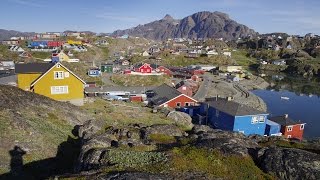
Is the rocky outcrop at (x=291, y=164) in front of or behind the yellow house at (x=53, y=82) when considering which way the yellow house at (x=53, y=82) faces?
in front

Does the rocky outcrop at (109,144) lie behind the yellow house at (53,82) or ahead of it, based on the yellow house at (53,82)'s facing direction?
ahead

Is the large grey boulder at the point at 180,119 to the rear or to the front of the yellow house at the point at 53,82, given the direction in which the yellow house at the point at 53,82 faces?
to the front

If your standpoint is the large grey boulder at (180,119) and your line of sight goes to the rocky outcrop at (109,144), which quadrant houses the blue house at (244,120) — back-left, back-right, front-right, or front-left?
back-left

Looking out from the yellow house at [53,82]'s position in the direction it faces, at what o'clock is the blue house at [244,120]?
The blue house is roughly at 11 o'clock from the yellow house.
